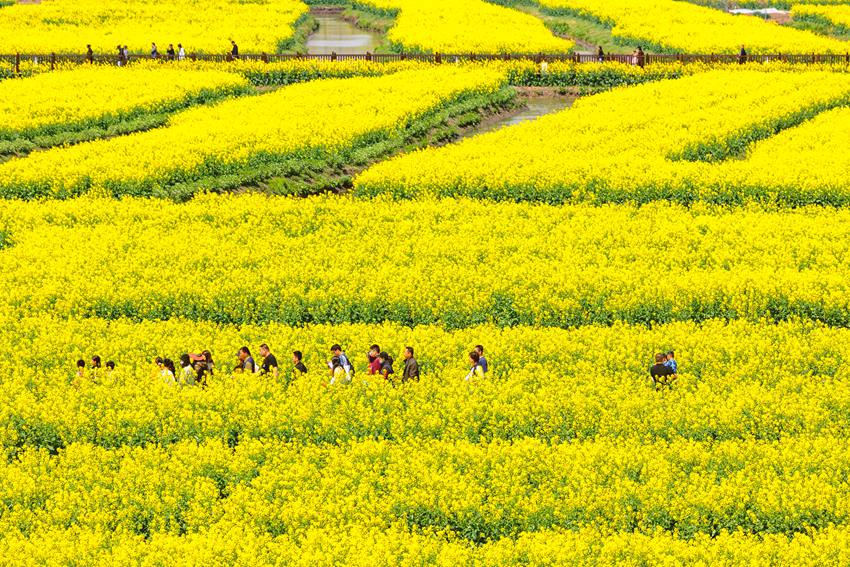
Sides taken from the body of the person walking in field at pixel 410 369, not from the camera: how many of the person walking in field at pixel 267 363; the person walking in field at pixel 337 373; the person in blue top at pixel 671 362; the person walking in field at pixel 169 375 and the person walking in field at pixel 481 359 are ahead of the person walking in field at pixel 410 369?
3

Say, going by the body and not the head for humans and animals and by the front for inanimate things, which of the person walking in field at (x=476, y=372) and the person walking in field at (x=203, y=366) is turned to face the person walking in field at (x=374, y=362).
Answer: the person walking in field at (x=476, y=372)

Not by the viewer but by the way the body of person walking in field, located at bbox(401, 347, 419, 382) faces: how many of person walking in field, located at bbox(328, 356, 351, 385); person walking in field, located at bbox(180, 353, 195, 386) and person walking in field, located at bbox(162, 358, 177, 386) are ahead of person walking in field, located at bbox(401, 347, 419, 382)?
3

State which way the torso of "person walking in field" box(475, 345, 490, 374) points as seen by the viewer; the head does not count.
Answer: to the viewer's left

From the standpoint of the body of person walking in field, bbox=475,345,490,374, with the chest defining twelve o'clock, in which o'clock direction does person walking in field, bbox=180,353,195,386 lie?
person walking in field, bbox=180,353,195,386 is roughly at 12 o'clock from person walking in field, bbox=475,345,490,374.

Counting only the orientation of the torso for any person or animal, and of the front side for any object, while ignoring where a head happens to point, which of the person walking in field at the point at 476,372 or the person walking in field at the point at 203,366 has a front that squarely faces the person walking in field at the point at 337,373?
the person walking in field at the point at 476,372

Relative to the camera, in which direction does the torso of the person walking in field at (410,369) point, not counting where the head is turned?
to the viewer's left

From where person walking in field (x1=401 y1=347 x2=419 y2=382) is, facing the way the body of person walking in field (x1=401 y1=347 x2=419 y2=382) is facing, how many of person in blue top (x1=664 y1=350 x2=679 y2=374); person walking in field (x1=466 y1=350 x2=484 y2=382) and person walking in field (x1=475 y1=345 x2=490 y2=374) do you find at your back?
3

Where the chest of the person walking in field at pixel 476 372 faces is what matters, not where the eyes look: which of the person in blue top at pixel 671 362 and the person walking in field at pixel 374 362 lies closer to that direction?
the person walking in field

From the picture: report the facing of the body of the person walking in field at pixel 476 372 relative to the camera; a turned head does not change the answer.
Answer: to the viewer's left

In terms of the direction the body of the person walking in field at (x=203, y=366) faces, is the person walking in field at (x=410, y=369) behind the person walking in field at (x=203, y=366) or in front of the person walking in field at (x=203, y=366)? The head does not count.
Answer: behind

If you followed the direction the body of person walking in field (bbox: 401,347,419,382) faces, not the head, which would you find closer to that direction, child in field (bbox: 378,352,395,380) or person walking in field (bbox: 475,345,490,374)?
the child in field

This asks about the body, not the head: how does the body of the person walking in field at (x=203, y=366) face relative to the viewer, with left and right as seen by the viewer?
facing to the left of the viewer

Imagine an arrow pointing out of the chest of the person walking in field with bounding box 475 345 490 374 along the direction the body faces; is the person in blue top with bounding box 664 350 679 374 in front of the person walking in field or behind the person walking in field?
behind
